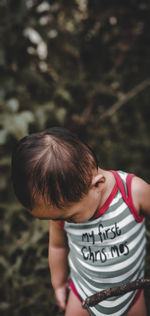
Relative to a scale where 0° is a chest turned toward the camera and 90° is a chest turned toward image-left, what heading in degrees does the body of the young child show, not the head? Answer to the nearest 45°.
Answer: approximately 0°
